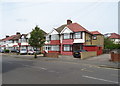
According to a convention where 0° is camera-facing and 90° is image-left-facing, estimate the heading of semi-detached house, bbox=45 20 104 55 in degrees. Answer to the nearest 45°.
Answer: approximately 45°
